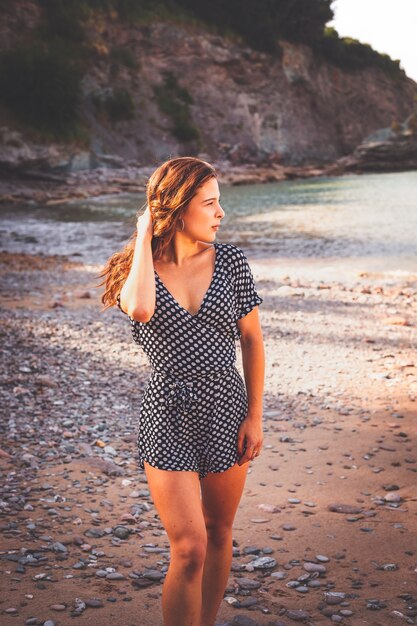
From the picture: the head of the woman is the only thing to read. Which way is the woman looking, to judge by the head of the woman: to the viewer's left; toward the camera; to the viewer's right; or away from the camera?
to the viewer's right

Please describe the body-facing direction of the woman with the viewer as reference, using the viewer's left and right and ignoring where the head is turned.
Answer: facing the viewer

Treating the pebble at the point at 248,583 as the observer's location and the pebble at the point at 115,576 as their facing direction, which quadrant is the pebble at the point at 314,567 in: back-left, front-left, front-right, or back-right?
back-right

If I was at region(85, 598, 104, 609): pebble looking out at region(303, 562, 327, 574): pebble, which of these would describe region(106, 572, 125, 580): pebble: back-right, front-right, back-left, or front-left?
front-left
